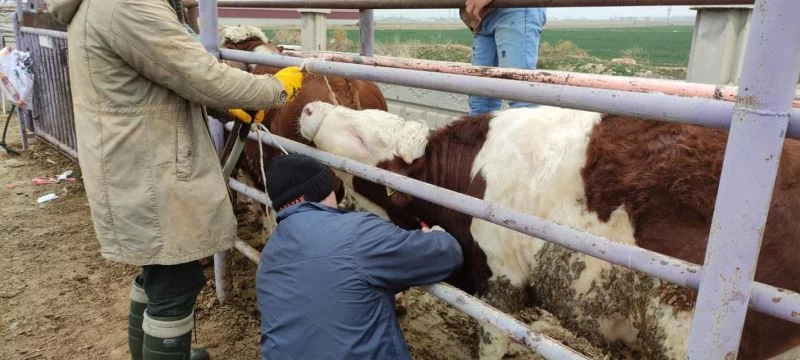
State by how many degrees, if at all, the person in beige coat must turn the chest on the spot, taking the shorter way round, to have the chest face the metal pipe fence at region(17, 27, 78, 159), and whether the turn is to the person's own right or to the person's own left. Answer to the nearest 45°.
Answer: approximately 90° to the person's own left

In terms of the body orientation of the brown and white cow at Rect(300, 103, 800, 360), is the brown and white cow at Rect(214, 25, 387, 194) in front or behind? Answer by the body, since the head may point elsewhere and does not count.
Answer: in front

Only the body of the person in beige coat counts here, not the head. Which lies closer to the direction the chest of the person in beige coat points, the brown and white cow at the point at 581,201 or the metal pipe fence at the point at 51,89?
the brown and white cow

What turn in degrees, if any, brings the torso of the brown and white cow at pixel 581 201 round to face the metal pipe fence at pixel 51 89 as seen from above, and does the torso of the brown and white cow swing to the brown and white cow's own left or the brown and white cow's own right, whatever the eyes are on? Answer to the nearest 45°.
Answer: approximately 45° to the brown and white cow's own right

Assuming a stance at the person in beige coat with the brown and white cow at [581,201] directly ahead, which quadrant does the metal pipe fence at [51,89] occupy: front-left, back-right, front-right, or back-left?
back-left

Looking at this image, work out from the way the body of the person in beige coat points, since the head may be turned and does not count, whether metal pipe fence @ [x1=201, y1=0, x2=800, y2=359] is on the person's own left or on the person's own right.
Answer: on the person's own right

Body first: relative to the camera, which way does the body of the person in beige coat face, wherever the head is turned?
to the viewer's right

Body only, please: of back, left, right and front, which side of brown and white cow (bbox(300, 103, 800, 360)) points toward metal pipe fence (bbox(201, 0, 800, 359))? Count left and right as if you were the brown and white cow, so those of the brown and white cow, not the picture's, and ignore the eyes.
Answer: left

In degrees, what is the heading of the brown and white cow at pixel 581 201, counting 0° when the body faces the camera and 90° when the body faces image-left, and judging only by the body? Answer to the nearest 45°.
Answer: approximately 90°

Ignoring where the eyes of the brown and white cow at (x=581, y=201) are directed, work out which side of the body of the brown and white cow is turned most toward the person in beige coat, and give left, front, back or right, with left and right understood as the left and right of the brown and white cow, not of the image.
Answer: front

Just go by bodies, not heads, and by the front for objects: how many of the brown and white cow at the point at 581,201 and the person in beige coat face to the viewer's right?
1

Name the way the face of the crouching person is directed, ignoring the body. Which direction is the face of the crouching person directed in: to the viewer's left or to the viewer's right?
to the viewer's right
